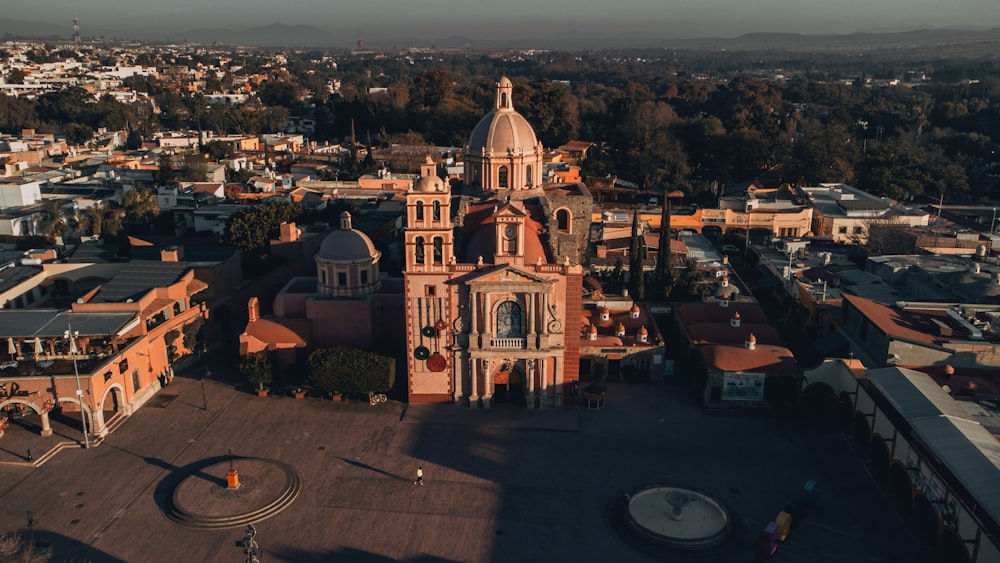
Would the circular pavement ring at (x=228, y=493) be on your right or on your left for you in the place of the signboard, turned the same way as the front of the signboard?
on your right

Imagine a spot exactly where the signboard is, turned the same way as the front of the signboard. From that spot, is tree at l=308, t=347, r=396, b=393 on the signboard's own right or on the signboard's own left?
on the signboard's own right

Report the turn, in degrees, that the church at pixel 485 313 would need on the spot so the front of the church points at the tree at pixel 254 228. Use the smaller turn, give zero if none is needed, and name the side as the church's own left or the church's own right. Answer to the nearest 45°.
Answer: approximately 135° to the church's own right

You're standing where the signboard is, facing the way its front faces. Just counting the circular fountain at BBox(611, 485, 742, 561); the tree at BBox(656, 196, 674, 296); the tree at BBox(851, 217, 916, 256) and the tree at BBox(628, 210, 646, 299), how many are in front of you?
1

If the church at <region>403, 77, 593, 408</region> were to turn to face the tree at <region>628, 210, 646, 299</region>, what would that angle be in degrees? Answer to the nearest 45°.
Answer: approximately 135° to its left

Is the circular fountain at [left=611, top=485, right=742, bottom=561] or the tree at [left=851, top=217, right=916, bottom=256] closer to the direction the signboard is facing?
the circular fountain

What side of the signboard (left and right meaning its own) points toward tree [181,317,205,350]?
right

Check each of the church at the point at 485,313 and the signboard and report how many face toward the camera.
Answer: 2

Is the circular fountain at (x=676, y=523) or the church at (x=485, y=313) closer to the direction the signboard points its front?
the circular fountain

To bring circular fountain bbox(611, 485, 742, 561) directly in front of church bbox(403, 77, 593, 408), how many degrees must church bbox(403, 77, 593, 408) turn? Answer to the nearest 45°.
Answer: approximately 45° to its left

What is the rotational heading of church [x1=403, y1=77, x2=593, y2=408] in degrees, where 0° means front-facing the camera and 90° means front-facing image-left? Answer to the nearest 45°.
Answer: approximately 0°

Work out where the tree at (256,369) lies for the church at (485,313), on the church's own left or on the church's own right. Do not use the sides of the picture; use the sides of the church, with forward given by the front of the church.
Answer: on the church's own right

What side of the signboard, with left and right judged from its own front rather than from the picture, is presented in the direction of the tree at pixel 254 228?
right
